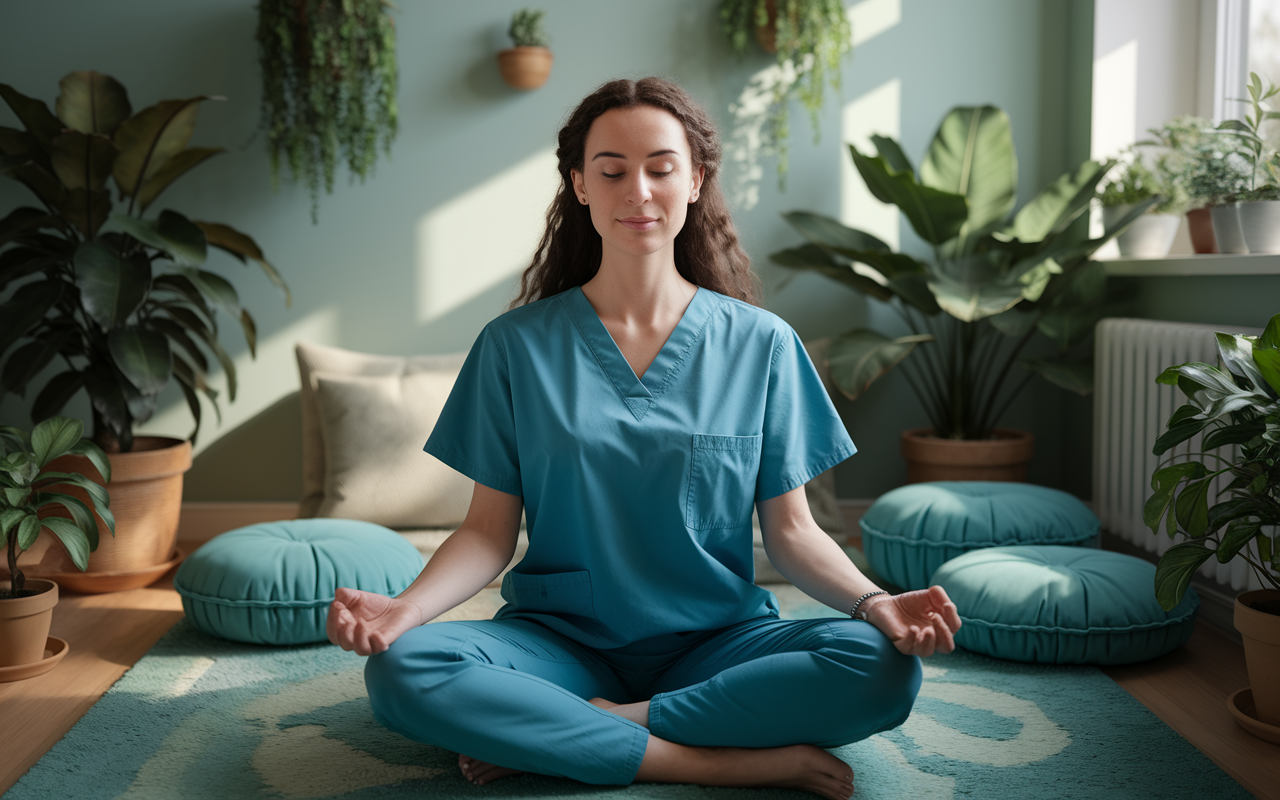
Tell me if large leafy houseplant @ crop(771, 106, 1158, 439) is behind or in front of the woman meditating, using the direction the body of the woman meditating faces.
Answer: behind

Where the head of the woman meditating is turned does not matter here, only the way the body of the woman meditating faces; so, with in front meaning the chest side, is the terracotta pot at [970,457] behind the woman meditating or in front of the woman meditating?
behind

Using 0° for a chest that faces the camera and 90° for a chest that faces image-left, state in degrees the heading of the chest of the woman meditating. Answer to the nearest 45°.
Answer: approximately 0°

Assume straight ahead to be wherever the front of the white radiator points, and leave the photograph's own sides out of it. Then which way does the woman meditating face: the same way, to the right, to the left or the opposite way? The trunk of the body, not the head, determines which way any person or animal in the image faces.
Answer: to the left

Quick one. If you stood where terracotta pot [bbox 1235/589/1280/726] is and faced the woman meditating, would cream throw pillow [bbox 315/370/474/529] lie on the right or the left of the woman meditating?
right

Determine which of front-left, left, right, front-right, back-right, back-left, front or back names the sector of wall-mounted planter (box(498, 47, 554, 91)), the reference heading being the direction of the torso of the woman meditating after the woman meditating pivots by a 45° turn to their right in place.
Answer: back-right

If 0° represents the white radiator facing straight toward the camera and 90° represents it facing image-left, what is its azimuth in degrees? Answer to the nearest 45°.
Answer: approximately 45°

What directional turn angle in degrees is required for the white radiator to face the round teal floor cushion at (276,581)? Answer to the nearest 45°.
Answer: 0° — it already faces it
